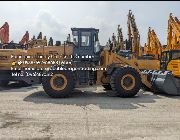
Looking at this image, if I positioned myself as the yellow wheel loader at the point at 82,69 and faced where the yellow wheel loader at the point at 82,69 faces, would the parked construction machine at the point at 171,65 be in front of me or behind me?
in front

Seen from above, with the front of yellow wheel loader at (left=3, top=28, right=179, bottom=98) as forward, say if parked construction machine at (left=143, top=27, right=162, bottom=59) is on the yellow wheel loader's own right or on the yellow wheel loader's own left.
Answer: on the yellow wheel loader's own left

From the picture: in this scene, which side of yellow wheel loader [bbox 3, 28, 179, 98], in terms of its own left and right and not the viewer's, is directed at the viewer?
right
